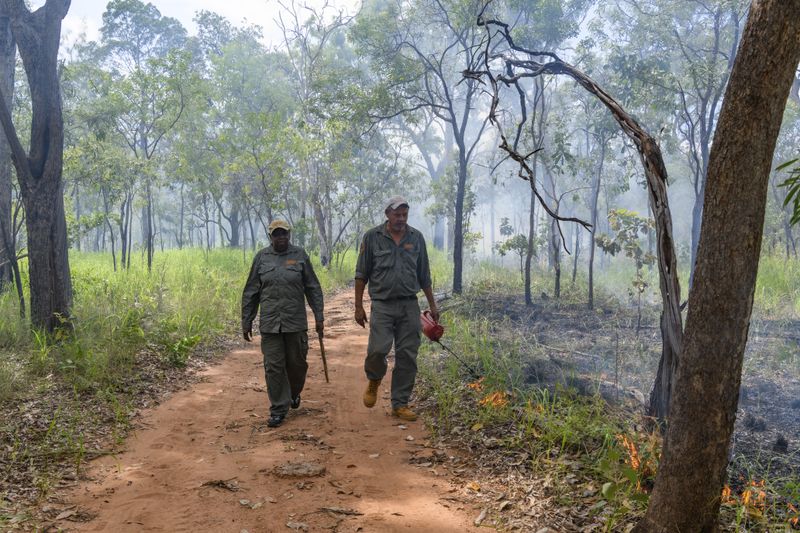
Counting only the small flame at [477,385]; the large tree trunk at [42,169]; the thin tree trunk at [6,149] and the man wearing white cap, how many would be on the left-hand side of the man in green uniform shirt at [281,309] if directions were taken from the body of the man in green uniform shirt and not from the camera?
2

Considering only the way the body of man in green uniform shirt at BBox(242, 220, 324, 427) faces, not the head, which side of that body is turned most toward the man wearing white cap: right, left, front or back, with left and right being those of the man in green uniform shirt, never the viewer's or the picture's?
left

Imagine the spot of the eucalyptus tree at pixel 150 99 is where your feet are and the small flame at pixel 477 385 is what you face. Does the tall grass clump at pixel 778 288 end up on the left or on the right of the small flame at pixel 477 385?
left

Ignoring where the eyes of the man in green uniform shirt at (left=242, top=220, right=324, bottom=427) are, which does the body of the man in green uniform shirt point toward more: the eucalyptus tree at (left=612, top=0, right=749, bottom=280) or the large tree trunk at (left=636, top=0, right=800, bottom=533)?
the large tree trunk

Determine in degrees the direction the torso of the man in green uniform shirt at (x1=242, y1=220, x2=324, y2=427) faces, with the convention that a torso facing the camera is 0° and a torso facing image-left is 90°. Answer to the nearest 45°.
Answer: approximately 0°

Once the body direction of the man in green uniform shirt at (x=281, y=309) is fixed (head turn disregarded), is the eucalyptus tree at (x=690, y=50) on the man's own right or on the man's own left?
on the man's own left

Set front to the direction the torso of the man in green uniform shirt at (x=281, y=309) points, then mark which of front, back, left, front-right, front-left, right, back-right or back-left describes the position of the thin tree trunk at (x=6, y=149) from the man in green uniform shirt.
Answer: back-right

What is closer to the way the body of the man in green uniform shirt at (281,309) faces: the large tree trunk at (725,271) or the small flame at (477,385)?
the large tree trunk

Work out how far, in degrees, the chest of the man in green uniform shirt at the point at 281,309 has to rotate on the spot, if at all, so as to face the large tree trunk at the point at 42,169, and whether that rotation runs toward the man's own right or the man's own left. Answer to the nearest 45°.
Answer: approximately 135° to the man's own right

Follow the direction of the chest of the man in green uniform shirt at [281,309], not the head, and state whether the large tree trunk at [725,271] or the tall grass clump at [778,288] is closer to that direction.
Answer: the large tree trunk

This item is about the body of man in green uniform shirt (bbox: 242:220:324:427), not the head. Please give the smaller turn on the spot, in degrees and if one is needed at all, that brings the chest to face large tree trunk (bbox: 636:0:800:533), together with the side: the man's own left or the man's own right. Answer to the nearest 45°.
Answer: approximately 45° to the man's own left
